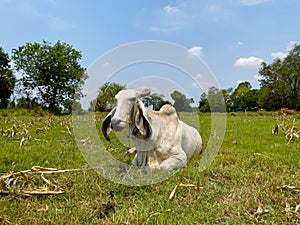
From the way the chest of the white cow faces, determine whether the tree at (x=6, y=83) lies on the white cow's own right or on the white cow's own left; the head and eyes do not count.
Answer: on the white cow's own right

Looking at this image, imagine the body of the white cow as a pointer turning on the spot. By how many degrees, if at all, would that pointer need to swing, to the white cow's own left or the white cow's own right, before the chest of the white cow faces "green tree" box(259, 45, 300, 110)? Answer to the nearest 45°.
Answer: approximately 180°

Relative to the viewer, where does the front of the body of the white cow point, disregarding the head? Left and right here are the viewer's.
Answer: facing the viewer and to the left of the viewer
